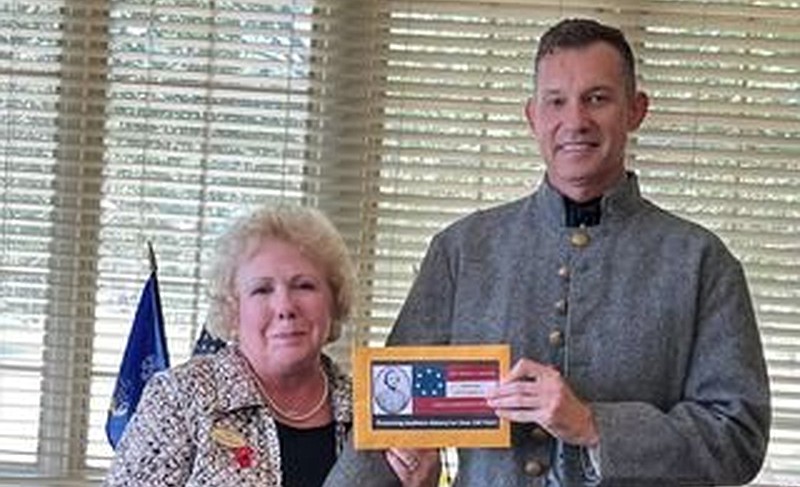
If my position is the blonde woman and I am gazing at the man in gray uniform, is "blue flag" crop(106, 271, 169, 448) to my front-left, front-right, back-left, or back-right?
back-left

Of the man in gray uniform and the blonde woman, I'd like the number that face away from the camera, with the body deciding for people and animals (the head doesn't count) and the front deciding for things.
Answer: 0

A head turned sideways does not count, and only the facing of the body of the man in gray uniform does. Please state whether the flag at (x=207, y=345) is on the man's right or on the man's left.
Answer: on the man's right

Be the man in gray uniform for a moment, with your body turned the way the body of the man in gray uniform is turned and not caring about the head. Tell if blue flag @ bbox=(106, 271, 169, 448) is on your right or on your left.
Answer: on your right

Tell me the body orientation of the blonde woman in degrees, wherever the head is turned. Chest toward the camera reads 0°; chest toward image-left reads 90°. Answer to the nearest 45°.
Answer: approximately 315°

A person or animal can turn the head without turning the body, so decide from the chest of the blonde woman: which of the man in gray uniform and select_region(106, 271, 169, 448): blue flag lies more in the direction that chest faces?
the man in gray uniform

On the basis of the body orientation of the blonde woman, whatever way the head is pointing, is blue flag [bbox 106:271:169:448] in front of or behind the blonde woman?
behind

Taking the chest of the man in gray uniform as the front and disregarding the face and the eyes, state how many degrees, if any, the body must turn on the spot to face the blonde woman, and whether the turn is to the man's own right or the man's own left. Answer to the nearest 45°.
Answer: approximately 90° to the man's own right
